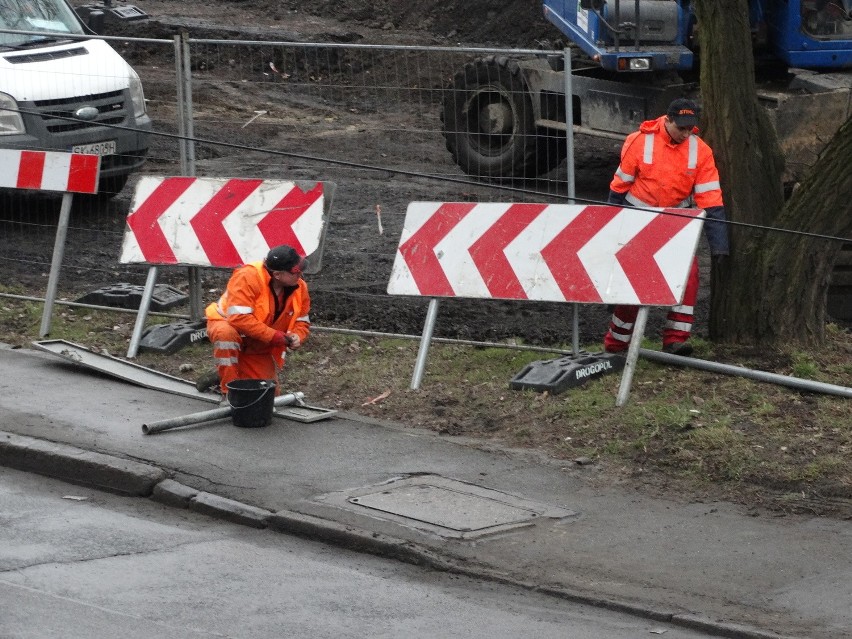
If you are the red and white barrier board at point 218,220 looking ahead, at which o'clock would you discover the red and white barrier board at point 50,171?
the red and white barrier board at point 50,171 is roughly at 4 o'clock from the red and white barrier board at point 218,220.

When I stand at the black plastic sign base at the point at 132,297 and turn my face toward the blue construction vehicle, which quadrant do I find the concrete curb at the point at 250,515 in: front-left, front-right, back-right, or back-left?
back-right

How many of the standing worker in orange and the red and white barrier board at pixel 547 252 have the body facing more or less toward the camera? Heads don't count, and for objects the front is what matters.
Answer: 2

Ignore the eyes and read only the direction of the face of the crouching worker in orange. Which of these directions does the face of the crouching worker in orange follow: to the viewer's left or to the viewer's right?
to the viewer's right

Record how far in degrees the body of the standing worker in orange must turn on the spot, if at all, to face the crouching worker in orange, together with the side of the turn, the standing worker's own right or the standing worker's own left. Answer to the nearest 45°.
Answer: approximately 45° to the standing worker's own right

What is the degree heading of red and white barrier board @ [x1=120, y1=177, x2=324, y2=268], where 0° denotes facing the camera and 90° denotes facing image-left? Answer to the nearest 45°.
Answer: approximately 0°
